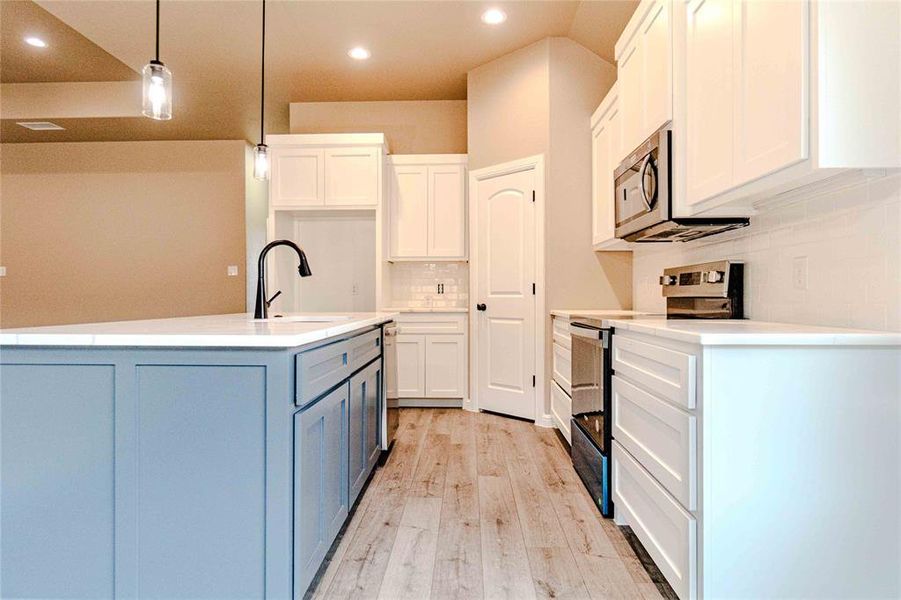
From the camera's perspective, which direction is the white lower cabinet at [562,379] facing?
to the viewer's left

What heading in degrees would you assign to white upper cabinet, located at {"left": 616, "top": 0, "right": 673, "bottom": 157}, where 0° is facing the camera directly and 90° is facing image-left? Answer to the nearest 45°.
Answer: approximately 90°

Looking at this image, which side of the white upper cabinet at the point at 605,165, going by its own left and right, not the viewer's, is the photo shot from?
left

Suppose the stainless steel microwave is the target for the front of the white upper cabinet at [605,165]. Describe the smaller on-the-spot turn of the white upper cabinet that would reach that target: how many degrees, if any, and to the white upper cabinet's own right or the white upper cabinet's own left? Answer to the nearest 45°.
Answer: approximately 90° to the white upper cabinet's own left

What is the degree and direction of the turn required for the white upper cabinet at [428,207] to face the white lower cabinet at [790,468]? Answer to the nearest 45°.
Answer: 0° — it already faces it

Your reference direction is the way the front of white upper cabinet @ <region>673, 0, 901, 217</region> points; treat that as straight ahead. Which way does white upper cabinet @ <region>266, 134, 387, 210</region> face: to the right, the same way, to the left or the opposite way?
to the left

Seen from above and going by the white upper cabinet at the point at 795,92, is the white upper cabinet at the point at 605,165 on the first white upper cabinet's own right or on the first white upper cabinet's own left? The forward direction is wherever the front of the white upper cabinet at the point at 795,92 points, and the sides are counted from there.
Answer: on the first white upper cabinet's own right
